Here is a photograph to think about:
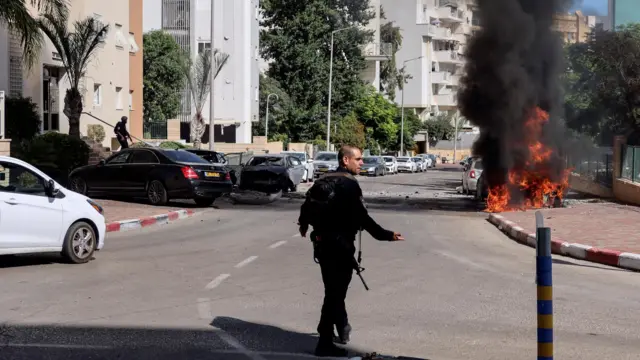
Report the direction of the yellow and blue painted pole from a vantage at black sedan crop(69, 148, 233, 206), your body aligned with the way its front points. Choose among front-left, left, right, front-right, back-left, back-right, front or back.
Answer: back-left

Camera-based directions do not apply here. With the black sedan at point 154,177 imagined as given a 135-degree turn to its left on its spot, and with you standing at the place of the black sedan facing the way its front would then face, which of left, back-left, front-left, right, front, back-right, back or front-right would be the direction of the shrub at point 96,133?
back

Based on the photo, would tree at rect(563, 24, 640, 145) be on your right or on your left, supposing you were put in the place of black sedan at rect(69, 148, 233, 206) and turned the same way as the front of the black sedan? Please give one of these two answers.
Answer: on your right

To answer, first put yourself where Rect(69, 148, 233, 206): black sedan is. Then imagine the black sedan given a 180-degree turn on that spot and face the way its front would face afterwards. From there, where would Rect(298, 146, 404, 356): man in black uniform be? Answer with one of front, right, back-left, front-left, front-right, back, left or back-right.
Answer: front-right

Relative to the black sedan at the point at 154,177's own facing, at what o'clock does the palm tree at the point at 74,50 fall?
The palm tree is roughly at 1 o'clock from the black sedan.

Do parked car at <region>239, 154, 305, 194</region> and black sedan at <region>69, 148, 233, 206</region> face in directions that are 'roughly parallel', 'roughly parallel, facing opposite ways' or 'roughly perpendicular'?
roughly perpendicular

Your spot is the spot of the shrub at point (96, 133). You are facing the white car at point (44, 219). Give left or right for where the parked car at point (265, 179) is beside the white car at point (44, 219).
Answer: left

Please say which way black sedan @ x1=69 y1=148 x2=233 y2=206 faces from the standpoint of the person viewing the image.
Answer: facing away from the viewer and to the left of the viewer
